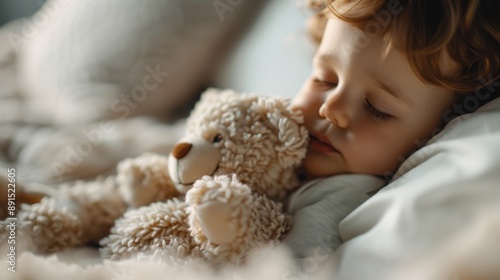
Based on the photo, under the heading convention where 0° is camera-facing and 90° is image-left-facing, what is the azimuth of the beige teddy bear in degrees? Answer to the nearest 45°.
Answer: approximately 90°

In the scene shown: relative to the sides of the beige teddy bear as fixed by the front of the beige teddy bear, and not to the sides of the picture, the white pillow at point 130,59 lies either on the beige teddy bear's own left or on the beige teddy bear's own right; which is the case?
on the beige teddy bear's own right
